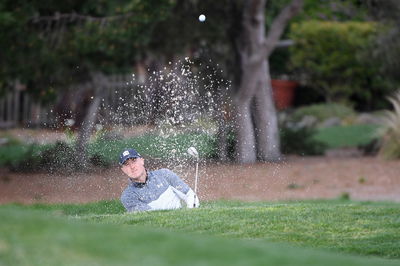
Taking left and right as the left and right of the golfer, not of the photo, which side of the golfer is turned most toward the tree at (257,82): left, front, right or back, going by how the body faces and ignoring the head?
back

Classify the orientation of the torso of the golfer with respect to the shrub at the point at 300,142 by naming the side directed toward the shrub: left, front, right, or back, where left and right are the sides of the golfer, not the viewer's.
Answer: back

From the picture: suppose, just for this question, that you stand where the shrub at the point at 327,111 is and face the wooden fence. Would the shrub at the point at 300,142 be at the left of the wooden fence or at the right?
left

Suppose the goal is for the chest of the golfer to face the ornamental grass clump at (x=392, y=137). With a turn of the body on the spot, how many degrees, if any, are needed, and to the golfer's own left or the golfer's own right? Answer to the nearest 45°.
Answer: approximately 135° to the golfer's own left

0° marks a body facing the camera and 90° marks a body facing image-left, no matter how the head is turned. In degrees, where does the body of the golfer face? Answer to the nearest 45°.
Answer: approximately 0°

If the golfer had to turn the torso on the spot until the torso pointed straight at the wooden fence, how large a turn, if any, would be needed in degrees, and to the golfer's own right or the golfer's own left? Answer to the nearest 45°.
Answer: approximately 180°

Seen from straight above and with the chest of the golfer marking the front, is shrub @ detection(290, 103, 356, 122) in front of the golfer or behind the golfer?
behind
